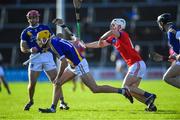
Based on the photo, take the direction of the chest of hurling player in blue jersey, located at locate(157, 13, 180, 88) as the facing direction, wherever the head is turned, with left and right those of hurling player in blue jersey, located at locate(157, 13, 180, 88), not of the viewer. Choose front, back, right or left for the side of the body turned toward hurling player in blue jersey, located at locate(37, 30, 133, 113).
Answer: front

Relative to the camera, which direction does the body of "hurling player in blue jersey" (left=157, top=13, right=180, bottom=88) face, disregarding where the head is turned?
to the viewer's left

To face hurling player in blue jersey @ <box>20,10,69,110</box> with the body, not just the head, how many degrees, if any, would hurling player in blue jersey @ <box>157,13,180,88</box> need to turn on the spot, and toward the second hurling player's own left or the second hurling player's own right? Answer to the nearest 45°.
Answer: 0° — they already face them

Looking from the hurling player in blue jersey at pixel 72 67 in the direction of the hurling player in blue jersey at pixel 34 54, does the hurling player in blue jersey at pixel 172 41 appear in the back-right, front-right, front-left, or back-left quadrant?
back-right
